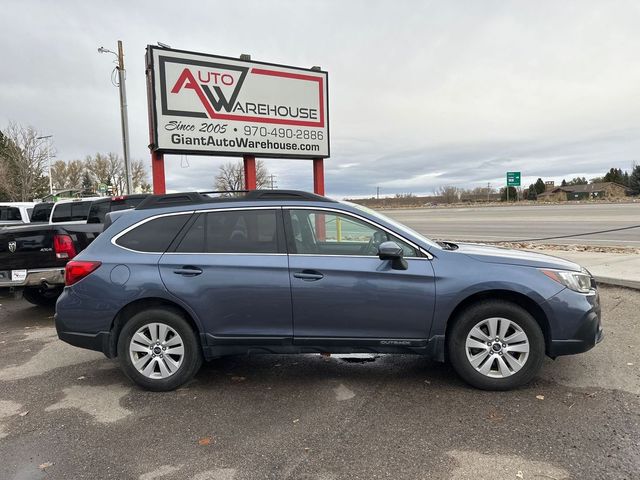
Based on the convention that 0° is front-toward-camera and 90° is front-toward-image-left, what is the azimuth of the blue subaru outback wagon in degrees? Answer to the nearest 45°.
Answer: approximately 270°
